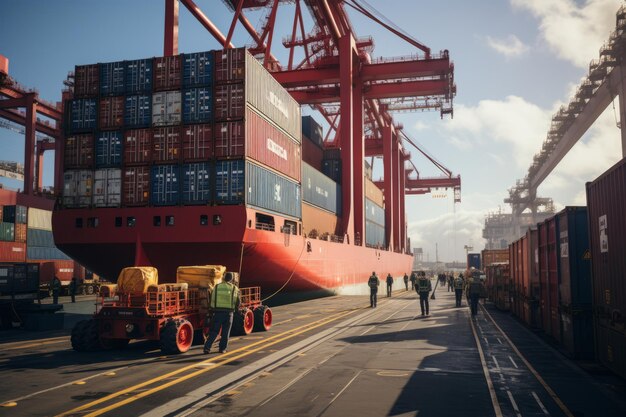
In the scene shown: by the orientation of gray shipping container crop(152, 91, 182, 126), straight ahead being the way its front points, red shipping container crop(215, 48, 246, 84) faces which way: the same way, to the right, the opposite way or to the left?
the same way

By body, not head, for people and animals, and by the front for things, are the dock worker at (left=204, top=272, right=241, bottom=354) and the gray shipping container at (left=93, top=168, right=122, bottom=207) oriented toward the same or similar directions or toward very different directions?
very different directions

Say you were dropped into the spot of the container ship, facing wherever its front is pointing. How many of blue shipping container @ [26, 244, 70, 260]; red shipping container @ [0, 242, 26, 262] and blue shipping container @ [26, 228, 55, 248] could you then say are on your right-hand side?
0

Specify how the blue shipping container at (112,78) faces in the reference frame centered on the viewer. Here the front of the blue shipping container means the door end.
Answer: facing the viewer

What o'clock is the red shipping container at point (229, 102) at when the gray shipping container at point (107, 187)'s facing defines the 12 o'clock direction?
The red shipping container is roughly at 10 o'clock from the gray shipping container.

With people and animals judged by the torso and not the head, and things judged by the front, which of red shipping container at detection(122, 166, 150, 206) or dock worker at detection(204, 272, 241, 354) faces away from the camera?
the dock worker

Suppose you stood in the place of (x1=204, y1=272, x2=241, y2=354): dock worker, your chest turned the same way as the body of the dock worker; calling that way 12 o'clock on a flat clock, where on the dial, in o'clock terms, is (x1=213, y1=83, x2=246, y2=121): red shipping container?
The red shipping container is roughly at 12 o'clock from the dock worker.

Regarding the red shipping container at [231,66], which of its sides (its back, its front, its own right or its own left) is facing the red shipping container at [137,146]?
right

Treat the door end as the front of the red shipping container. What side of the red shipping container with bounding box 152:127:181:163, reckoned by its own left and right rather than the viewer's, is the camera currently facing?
front

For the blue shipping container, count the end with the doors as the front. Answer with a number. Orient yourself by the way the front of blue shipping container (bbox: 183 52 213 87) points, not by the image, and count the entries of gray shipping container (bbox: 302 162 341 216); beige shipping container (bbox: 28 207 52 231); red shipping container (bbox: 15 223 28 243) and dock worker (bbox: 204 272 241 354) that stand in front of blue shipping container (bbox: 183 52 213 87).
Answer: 1

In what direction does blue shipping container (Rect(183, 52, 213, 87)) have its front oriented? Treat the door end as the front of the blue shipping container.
toward the camera

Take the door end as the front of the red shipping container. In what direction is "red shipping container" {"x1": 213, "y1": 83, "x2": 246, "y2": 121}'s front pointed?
toward the camera
